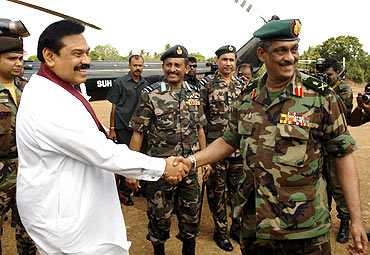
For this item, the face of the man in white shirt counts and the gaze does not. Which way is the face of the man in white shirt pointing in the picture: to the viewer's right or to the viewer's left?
to the viewer's right

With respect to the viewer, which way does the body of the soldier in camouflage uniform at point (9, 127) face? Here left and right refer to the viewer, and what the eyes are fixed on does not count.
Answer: facing the viewer and to the right of the viewer

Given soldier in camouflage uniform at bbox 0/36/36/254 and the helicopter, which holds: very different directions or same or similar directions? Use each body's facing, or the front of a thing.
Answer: very different directions

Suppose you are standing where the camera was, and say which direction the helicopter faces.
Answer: facing to the left of the viewer

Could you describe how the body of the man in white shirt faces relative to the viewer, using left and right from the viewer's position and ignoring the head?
facing to the right of the viewer

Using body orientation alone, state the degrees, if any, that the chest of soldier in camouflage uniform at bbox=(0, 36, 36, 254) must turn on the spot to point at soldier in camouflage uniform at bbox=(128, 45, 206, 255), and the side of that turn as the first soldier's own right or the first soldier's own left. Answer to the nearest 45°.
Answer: approximately 45° to the first soldier's own left

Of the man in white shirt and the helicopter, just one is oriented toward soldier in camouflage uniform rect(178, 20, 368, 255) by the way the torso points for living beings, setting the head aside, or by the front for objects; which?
the man in white shirt

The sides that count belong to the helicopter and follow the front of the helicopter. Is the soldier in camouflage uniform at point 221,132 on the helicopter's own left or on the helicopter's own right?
on the helicopter's own left

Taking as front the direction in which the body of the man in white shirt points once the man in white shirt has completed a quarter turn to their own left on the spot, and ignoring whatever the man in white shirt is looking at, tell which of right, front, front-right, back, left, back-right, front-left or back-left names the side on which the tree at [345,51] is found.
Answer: front-right

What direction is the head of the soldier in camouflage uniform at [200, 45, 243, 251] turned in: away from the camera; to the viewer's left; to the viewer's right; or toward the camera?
toward the camera

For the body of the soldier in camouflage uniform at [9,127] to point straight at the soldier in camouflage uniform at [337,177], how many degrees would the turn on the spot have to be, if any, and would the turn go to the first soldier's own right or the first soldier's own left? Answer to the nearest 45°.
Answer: approximately 45° to the first soldier's own left

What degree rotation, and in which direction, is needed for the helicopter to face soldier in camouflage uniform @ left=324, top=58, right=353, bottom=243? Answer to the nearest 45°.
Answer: approximately 135° to its left

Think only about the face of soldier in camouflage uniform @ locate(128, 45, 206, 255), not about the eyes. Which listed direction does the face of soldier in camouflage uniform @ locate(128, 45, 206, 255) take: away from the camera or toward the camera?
toward the camera

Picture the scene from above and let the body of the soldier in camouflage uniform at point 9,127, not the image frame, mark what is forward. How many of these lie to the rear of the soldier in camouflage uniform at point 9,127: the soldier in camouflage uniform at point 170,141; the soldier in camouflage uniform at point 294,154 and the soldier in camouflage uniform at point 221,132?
0

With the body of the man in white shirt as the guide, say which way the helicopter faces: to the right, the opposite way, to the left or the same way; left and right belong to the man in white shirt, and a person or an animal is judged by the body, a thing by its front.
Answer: the opposite way
